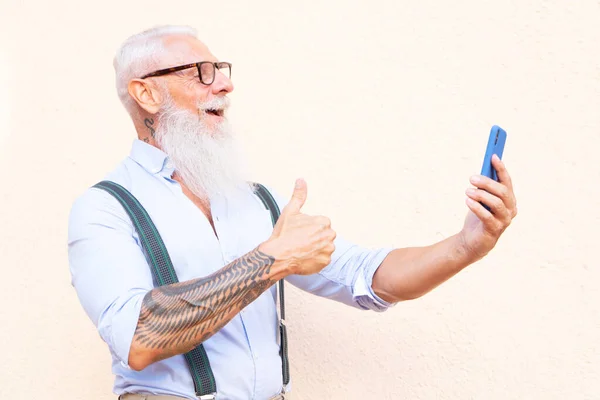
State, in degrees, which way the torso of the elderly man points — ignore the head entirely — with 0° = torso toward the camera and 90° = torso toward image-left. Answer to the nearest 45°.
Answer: approximately 315°
